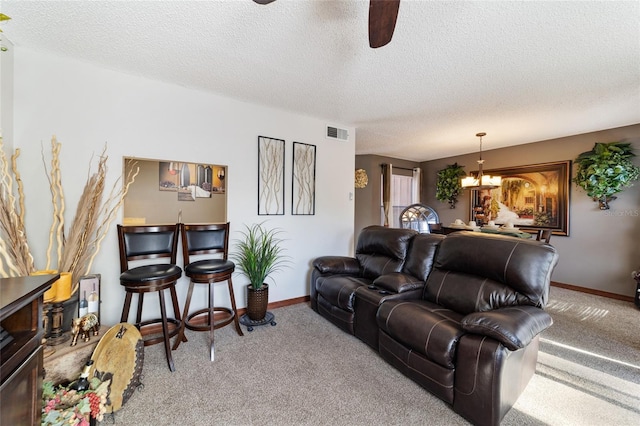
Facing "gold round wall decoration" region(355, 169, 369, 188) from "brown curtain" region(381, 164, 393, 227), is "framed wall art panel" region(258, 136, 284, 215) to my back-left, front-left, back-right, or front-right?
front-left

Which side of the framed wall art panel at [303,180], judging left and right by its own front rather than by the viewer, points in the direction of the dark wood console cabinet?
right

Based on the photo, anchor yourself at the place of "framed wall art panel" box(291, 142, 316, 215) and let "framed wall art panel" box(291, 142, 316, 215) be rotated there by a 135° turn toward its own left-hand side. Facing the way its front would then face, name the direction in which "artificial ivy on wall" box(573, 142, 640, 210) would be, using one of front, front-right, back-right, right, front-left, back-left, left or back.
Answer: right

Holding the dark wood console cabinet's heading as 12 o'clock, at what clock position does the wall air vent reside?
The wall air vent is roughly at 10 o'clock from the dark wood console cabinet.

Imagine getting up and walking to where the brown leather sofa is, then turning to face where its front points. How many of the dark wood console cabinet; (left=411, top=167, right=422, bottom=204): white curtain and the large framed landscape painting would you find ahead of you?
1

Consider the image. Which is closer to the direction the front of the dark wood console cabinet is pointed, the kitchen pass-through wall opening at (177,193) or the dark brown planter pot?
the dark brown planter pot

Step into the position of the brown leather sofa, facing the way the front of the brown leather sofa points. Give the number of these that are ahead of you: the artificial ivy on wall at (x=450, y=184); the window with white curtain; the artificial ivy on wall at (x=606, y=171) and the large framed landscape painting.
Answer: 0

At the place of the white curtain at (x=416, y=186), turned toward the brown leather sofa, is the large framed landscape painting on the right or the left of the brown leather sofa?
left

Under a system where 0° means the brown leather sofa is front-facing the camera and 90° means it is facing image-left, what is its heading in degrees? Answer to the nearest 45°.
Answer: approximately 45°

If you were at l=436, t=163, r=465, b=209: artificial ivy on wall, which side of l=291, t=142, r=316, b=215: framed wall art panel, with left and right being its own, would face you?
left

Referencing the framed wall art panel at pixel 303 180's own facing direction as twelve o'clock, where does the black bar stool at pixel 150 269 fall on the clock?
The black bar stool is roughly at 3 o'clock from the framed wall art panel.

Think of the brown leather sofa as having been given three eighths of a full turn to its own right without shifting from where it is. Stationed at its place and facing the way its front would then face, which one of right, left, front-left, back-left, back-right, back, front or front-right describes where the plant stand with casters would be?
left

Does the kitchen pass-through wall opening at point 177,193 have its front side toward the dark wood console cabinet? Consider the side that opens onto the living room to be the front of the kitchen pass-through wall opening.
no

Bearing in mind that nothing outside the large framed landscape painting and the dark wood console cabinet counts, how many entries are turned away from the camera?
0

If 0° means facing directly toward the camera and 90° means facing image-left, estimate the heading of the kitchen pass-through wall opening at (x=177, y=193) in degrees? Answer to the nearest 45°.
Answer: approximately 315°

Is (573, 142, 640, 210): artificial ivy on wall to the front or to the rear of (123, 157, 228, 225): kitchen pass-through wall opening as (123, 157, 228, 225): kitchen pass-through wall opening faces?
to the front

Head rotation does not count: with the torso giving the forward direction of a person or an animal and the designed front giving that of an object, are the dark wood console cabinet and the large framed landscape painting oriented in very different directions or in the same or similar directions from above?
very different directions

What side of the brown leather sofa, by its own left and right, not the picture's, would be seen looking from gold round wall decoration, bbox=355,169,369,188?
right

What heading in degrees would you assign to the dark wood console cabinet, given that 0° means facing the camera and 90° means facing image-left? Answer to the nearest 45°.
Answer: approximately 315°

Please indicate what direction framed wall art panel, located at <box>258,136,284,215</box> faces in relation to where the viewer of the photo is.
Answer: facing the viewer and to the right of the viewer

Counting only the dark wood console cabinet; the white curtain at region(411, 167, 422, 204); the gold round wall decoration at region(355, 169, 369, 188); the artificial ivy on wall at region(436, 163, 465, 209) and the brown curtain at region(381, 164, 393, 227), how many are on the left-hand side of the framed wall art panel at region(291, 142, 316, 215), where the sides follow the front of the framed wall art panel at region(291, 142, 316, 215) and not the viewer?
4

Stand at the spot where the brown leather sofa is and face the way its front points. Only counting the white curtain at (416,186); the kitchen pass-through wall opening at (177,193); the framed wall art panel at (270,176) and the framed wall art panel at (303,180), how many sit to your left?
0
